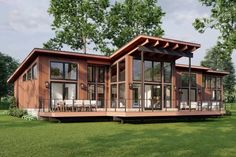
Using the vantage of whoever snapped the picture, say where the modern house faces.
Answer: facing the viewer and to the right of the viewer

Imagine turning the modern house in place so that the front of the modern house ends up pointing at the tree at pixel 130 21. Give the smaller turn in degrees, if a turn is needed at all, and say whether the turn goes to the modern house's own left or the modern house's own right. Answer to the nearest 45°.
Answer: approximately 135° to the modern house's own left

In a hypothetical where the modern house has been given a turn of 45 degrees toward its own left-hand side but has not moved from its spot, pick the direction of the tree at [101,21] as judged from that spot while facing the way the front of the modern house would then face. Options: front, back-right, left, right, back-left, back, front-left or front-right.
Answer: left

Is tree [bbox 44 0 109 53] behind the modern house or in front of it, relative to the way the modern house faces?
behind
